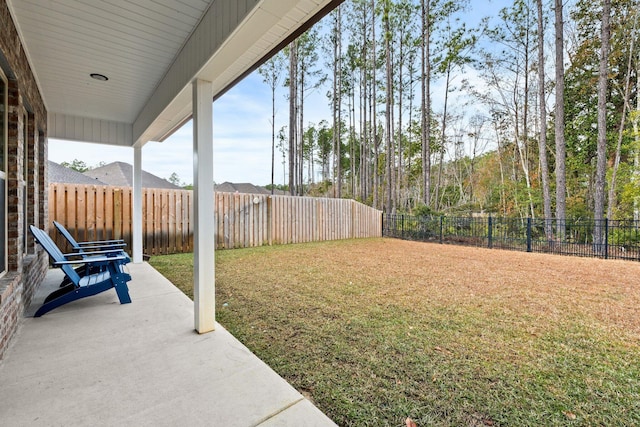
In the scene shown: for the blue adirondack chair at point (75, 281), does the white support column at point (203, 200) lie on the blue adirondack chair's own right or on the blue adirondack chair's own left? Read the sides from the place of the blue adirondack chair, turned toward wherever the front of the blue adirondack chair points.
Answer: on the blue adirondack chair's own right

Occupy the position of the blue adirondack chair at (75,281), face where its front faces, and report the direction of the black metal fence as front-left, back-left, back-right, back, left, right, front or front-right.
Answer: front

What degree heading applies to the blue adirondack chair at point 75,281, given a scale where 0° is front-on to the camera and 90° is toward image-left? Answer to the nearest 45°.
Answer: approximately 270°

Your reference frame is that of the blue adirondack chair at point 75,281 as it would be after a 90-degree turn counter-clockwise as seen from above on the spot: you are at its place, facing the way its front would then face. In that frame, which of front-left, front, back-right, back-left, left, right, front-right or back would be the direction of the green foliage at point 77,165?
front
